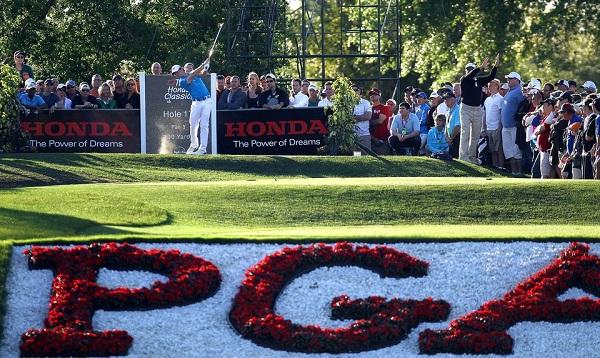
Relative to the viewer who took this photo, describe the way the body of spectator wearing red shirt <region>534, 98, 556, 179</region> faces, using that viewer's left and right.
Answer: facing to the left of the viewer

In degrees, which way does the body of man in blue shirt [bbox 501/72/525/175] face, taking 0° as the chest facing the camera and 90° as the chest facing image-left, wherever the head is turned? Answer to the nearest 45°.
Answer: approximately 45°

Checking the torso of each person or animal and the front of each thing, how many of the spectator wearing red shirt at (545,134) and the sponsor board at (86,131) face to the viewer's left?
1

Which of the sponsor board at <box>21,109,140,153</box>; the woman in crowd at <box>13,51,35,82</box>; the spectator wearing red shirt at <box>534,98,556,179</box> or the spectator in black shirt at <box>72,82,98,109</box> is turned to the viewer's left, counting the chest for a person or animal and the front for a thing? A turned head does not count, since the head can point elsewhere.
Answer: the spectator wearing red shirt

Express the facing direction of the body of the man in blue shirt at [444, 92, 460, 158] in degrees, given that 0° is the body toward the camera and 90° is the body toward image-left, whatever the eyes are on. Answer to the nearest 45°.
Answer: approximately 45°

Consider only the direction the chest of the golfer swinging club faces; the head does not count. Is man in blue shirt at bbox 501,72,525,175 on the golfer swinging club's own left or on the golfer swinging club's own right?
on the golfer swinging club's own left

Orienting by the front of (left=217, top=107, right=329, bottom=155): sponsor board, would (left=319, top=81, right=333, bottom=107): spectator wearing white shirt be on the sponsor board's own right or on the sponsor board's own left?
on the sponsor board's own left
